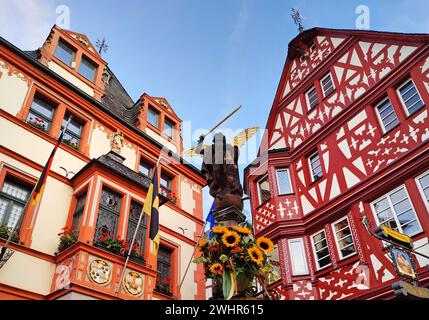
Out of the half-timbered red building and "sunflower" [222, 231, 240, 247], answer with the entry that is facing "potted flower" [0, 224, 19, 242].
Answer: the half-timbered red building

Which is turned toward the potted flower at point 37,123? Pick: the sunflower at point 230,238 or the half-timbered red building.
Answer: the half-timbered red building

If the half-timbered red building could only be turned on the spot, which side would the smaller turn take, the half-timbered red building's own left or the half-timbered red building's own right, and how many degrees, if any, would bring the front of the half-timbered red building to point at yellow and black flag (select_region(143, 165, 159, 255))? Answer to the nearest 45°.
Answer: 0° — it already faces it

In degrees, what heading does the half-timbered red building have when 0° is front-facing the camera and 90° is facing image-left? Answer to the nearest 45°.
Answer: approximately 45°

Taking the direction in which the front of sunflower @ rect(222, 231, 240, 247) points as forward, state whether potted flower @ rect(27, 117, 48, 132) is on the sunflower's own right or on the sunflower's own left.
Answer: on the sunflower's own right

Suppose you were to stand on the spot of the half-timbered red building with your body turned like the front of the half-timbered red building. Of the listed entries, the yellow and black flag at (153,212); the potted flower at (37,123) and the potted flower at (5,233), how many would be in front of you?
3

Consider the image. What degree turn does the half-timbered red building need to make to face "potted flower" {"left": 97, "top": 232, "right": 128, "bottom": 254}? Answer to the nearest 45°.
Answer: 0° — it already faces it
